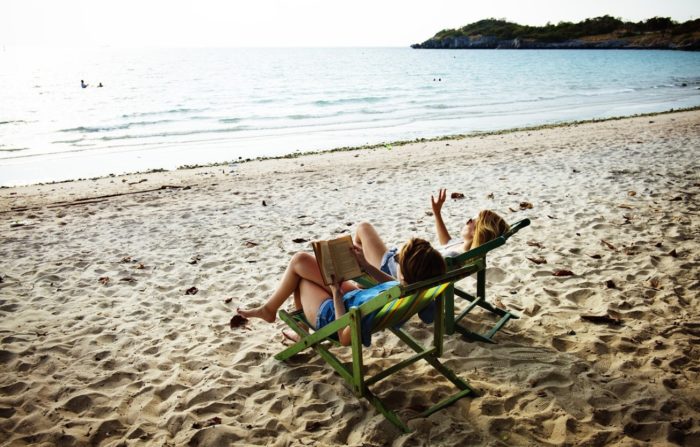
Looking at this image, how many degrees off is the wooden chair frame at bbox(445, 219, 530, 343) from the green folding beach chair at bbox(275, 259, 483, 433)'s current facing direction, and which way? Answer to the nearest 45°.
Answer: approximately 90° to its right

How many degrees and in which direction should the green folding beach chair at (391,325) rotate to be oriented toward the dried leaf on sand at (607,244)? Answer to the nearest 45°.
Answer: approximately 90° to its right

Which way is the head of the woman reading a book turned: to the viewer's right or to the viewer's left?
to the viewer's left

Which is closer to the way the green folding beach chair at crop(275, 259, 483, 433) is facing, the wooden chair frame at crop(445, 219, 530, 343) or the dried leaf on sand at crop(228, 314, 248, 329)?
the dried leaf on sand

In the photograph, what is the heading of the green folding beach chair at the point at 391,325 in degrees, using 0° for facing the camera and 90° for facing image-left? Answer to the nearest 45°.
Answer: approximately 135°

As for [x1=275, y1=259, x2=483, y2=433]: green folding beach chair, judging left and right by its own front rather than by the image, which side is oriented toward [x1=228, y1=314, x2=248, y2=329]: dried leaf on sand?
front

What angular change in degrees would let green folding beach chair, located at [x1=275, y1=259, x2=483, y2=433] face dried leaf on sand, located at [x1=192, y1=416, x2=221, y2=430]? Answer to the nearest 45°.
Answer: approximately 45° to its left
